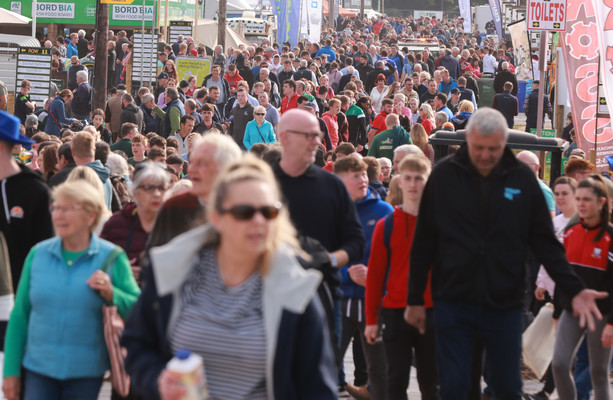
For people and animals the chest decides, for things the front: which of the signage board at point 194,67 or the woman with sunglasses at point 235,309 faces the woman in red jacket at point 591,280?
the signage board

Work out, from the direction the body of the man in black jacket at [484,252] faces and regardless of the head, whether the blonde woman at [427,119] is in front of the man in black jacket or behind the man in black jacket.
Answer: behind

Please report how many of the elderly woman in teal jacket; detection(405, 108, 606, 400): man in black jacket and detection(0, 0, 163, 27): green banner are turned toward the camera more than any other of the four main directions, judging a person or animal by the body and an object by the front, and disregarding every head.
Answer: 3

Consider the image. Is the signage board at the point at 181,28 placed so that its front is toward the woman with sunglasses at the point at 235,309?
yes

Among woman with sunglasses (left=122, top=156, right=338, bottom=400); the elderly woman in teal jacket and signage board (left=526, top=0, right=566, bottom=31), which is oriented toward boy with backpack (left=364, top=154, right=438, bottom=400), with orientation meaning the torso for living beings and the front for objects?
the signage board

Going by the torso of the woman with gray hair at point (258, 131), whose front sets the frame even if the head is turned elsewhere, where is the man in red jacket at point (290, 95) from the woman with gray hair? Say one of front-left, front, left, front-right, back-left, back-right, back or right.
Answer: back

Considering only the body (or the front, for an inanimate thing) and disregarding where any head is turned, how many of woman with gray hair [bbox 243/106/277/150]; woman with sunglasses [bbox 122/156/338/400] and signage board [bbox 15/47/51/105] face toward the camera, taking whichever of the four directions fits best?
3

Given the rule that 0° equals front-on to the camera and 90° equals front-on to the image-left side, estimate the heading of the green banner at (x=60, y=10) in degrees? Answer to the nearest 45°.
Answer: approximately 0°

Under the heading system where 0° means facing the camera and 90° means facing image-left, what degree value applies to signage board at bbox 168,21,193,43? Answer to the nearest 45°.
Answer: approximately 0°

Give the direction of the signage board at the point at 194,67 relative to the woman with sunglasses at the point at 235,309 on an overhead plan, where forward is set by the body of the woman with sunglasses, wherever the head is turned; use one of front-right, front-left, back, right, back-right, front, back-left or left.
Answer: back

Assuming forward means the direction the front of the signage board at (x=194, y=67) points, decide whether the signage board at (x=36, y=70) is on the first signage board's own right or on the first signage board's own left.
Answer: on the first signage board's own right
